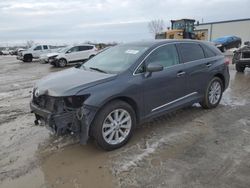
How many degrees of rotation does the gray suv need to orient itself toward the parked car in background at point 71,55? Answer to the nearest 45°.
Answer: approximately 135° to its right

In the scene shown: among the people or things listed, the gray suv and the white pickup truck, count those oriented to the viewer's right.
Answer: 0

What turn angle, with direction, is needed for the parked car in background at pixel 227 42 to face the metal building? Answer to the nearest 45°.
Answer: approximately 135° to its right

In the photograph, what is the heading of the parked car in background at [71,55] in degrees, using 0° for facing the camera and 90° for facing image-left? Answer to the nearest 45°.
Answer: approximately 45°

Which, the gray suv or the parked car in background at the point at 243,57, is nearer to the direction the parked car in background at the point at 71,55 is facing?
the gray suv

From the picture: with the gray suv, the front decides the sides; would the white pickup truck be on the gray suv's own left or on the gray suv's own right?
on the gray suv's own right
